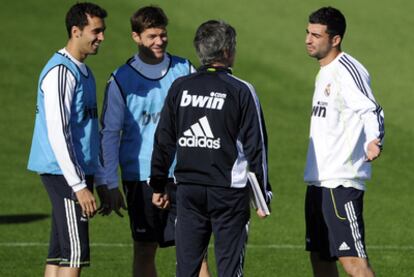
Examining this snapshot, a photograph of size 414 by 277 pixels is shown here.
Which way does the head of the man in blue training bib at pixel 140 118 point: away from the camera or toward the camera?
toward the camera

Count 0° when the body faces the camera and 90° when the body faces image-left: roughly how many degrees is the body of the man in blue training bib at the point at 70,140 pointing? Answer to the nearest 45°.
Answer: approximately 270°

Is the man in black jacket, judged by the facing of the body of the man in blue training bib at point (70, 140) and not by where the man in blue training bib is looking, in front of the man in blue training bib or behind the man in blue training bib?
in front

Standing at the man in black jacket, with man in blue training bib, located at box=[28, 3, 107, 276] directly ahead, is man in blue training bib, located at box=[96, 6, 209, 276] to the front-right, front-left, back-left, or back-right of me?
front-right

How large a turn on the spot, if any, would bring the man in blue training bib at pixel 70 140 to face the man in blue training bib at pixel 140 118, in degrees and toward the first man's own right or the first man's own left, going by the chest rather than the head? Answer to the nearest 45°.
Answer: approximately 45° to the first man's own left
